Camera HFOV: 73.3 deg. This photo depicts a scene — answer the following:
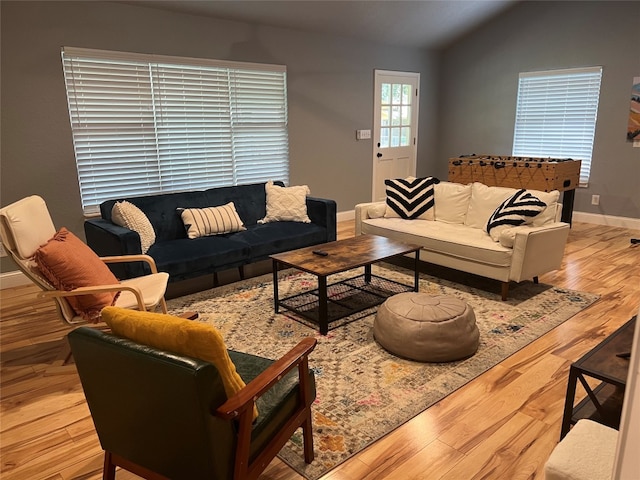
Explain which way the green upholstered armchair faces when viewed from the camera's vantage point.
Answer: facing away from the viewer and to the right of the viewer

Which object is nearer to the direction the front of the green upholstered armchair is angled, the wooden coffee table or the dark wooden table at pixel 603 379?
the wooden coffee table

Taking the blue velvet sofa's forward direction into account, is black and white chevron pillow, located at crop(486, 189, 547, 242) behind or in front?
in front

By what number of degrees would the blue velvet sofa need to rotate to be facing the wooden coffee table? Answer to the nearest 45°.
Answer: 0° — it already faces it

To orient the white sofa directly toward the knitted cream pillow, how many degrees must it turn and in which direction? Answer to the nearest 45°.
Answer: approximately 45° to its right

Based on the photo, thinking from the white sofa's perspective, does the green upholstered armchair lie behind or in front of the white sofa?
in front

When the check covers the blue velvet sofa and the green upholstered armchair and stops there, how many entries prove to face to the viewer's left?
0

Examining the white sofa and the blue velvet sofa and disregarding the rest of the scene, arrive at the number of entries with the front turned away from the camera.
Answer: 0

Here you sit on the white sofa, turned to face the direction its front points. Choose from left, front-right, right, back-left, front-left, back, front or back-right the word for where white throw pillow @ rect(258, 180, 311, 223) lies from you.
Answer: front-right

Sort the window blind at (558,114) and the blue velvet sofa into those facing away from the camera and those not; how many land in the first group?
0

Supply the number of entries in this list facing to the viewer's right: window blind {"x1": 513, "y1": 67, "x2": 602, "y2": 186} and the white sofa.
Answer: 0

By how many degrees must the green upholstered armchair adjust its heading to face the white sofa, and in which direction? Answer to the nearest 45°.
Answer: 0° — it already faces it

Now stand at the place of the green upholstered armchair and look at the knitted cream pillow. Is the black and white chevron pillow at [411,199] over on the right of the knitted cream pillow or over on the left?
right

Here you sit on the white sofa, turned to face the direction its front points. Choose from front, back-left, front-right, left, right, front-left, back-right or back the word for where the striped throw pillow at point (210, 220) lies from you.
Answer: front-right

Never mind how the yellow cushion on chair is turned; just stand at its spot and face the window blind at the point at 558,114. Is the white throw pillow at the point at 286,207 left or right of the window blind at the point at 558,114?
left

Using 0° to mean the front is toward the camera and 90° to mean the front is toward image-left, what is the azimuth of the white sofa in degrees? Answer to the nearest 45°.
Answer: approximately 45°

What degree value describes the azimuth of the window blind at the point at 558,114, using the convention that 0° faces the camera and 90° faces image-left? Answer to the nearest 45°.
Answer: approximately 45°
